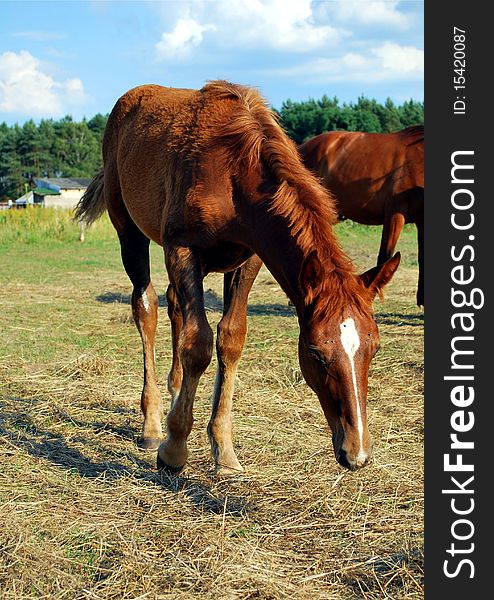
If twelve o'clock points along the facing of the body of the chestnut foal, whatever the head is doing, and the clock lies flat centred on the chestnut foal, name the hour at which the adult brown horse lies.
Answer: The adult brown horse is roughly at 8 o'clock from the chestnut foal.

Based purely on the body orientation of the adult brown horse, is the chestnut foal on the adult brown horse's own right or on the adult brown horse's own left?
on the adult brown horse's own right

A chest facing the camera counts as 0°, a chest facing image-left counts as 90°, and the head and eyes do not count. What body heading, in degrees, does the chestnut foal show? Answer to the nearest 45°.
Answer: approximately 315°

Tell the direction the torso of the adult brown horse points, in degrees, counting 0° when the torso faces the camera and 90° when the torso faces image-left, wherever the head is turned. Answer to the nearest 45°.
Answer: approximately 270°

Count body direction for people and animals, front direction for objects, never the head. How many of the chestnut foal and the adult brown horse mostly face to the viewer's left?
0
